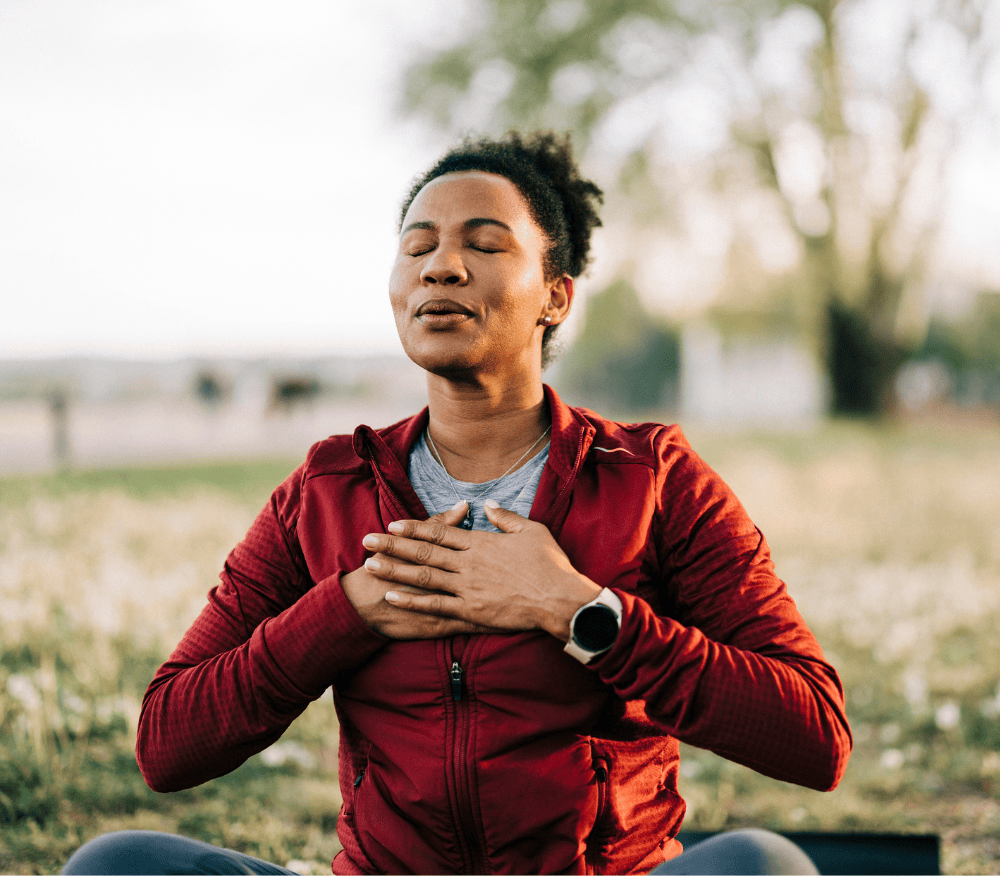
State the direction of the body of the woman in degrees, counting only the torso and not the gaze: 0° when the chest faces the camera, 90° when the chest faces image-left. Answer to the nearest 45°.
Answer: approximately 0°

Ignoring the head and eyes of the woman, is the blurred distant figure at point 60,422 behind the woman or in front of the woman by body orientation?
behind
